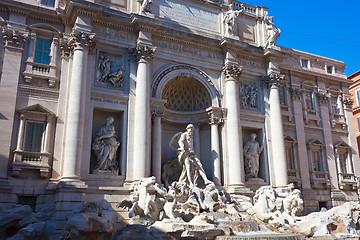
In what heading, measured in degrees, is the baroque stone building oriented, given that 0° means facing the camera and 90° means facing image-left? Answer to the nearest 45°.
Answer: approximately 315°

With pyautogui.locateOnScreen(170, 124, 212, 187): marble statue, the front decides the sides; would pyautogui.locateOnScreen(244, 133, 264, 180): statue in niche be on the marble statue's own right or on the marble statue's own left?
on the marble statue's own left

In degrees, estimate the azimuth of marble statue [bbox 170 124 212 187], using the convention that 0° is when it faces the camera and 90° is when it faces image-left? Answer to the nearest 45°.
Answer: approximately 315°
